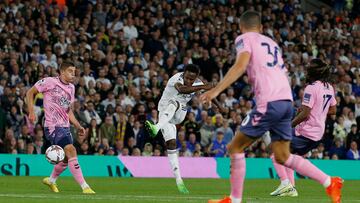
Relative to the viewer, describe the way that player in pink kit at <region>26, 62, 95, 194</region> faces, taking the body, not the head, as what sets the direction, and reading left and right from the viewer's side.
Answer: facing the viewer and to the right of the viewer

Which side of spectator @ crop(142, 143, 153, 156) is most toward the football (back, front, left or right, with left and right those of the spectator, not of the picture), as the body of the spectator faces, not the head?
front

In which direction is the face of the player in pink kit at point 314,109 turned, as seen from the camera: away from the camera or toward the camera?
away from the camera

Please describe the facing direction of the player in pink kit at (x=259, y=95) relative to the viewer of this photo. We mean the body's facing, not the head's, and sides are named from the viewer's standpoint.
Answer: facing away from the viewer and to the left of the viewer

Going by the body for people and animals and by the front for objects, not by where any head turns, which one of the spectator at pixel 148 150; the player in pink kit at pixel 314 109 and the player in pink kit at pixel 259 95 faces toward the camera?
the spectator

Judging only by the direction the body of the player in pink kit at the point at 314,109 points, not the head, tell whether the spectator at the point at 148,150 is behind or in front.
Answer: in front

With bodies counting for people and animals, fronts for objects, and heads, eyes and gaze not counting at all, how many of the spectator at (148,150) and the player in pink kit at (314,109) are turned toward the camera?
1

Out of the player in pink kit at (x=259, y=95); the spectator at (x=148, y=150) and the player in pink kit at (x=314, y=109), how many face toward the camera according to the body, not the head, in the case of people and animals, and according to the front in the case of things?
1

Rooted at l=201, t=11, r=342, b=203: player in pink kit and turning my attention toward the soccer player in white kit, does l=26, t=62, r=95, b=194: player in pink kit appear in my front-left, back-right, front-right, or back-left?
front-left

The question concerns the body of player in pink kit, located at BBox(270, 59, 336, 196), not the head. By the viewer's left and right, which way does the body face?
facing away from the viewer and to the left of the viewer

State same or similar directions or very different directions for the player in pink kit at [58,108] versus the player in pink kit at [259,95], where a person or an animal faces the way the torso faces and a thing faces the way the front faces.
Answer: very different directions

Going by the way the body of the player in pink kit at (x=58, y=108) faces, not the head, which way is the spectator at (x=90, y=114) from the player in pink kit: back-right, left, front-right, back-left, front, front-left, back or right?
back-left

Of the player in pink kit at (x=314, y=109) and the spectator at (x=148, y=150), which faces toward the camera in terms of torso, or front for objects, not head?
the spectator

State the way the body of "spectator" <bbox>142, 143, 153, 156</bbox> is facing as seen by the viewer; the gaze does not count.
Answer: toward the camera

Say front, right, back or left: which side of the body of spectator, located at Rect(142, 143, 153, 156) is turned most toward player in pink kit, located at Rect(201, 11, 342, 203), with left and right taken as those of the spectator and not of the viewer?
front
